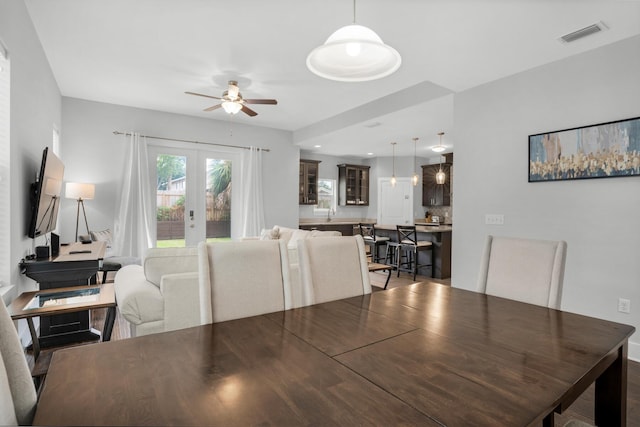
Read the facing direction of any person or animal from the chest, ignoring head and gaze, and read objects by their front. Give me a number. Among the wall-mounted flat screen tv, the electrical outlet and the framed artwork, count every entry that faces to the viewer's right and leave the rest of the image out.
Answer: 1

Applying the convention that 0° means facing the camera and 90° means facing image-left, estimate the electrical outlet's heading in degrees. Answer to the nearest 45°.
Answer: approximately 45°

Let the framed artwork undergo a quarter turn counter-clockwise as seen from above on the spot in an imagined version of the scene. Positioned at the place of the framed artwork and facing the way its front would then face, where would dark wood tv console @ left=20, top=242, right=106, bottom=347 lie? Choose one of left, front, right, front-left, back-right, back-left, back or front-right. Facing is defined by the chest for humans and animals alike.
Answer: right

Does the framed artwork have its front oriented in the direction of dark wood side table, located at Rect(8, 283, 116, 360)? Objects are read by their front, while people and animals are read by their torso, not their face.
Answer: yes

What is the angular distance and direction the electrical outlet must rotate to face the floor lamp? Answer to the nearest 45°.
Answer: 0° — it already faces it

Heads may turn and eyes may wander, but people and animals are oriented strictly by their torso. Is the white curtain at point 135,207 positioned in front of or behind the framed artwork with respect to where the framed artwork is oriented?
in front

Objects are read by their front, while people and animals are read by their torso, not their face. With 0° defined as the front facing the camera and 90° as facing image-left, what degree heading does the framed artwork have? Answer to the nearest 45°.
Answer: approximately 45°

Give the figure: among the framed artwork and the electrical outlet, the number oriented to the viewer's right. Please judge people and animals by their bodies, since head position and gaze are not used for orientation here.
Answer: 0

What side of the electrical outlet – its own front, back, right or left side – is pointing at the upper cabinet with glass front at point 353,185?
right

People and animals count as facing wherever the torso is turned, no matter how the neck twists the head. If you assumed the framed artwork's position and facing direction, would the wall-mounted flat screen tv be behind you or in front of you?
in front

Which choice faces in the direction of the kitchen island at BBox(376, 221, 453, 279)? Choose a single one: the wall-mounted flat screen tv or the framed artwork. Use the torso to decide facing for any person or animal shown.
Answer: the wall-mounted flat screen tv

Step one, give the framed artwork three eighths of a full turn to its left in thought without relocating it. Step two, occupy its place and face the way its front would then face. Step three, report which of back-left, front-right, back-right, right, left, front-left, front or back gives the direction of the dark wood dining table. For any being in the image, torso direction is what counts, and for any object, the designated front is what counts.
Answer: right

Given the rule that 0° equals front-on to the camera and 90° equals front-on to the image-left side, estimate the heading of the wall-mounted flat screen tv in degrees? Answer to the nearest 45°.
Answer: approximately 270°

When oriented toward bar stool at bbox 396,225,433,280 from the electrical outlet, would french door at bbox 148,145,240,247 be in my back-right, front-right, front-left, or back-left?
front-left
